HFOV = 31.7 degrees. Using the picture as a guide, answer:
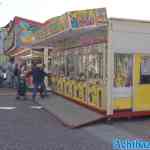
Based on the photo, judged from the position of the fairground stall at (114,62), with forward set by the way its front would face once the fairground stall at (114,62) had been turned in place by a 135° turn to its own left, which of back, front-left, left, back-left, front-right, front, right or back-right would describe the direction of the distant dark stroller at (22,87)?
back-left

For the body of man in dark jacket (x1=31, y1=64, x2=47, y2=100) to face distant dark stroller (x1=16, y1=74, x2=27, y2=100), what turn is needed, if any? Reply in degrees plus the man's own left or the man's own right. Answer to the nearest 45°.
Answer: approximately 45° to the man's own left

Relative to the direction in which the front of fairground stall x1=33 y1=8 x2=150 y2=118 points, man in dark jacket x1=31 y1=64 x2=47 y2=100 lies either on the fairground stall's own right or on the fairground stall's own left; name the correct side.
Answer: on the fairground stall's own right

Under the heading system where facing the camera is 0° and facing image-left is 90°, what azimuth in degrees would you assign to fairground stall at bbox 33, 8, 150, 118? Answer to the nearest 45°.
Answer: approximately 45°
